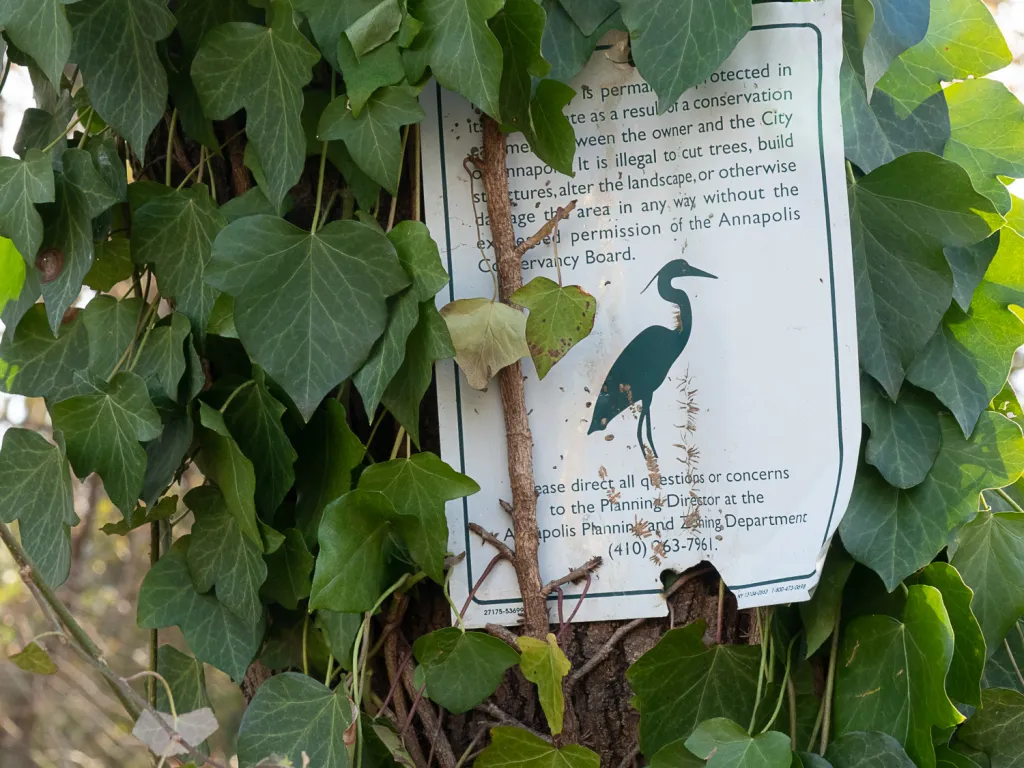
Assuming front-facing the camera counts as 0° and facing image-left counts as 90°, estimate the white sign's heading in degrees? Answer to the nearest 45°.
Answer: approximately 0°
